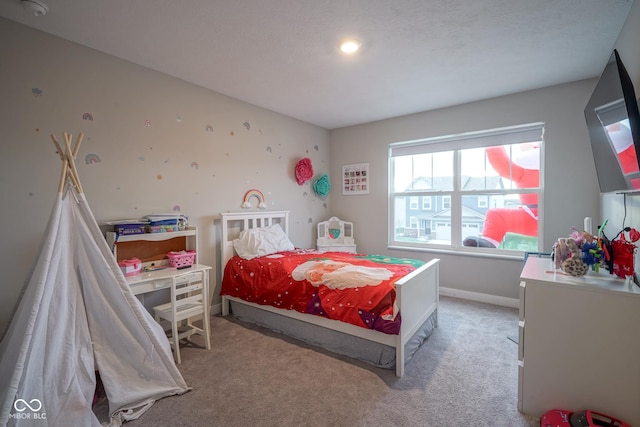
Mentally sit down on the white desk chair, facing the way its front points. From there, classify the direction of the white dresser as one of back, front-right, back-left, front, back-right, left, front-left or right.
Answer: back

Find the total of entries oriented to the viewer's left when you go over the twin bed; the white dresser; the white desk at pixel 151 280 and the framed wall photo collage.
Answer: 1

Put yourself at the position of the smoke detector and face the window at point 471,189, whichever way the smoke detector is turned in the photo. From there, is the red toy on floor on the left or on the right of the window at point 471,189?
right

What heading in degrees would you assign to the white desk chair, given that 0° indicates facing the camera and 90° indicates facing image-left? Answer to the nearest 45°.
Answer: approximately 135°

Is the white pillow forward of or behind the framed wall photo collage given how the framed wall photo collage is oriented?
forward

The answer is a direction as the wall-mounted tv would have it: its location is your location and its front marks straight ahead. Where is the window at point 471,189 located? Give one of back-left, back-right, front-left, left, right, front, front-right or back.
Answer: right

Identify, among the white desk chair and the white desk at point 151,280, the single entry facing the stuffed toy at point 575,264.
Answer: the white desk

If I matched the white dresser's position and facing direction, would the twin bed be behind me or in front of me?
in front

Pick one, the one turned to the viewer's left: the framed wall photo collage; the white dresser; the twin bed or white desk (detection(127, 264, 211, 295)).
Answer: the white dresser

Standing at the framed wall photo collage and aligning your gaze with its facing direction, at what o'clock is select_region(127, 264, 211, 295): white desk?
The white desk is roughly at 1 o'clock from the framed wall photo collage.

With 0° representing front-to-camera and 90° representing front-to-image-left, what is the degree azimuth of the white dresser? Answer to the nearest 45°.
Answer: approximately 90°

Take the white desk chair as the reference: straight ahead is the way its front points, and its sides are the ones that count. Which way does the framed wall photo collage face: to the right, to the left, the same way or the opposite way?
to the left

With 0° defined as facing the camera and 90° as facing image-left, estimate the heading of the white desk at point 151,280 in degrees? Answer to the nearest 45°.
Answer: approximately 315°
